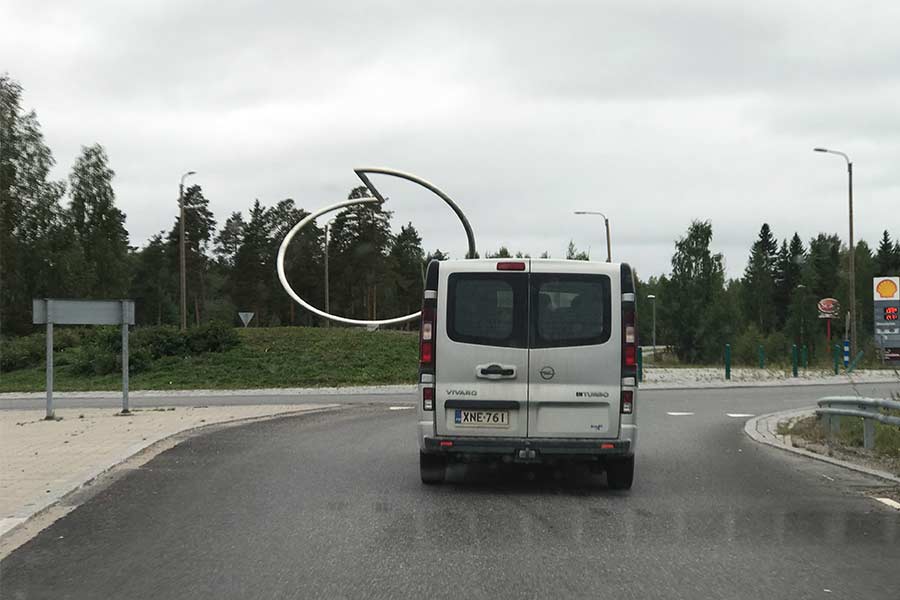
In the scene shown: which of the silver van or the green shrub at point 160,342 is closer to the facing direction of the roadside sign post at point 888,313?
the silver van

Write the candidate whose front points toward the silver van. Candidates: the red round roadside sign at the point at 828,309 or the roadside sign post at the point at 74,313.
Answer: the red round roadside sign

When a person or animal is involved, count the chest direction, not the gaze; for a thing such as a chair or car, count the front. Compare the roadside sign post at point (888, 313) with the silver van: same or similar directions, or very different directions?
very different directions

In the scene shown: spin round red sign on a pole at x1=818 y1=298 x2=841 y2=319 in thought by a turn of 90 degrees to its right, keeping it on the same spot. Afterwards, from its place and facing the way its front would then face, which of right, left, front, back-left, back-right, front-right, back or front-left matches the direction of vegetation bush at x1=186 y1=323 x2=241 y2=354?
front-left

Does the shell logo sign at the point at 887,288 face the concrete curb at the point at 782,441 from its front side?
yes

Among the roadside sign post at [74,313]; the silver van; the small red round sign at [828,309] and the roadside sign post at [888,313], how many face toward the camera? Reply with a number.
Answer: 2

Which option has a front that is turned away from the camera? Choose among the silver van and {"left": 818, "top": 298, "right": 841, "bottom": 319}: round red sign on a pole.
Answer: the silver van

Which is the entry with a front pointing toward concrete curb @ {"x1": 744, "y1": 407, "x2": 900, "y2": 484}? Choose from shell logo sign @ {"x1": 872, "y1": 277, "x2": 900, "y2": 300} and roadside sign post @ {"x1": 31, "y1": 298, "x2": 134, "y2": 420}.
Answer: the shell logo sign

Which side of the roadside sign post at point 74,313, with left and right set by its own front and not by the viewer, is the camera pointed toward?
back

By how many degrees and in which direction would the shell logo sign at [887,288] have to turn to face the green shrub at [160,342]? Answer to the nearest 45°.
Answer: approximately 90° to its right

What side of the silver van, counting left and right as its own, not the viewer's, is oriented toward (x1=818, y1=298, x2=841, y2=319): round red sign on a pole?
front

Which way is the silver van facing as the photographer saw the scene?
facing away from the viewer
